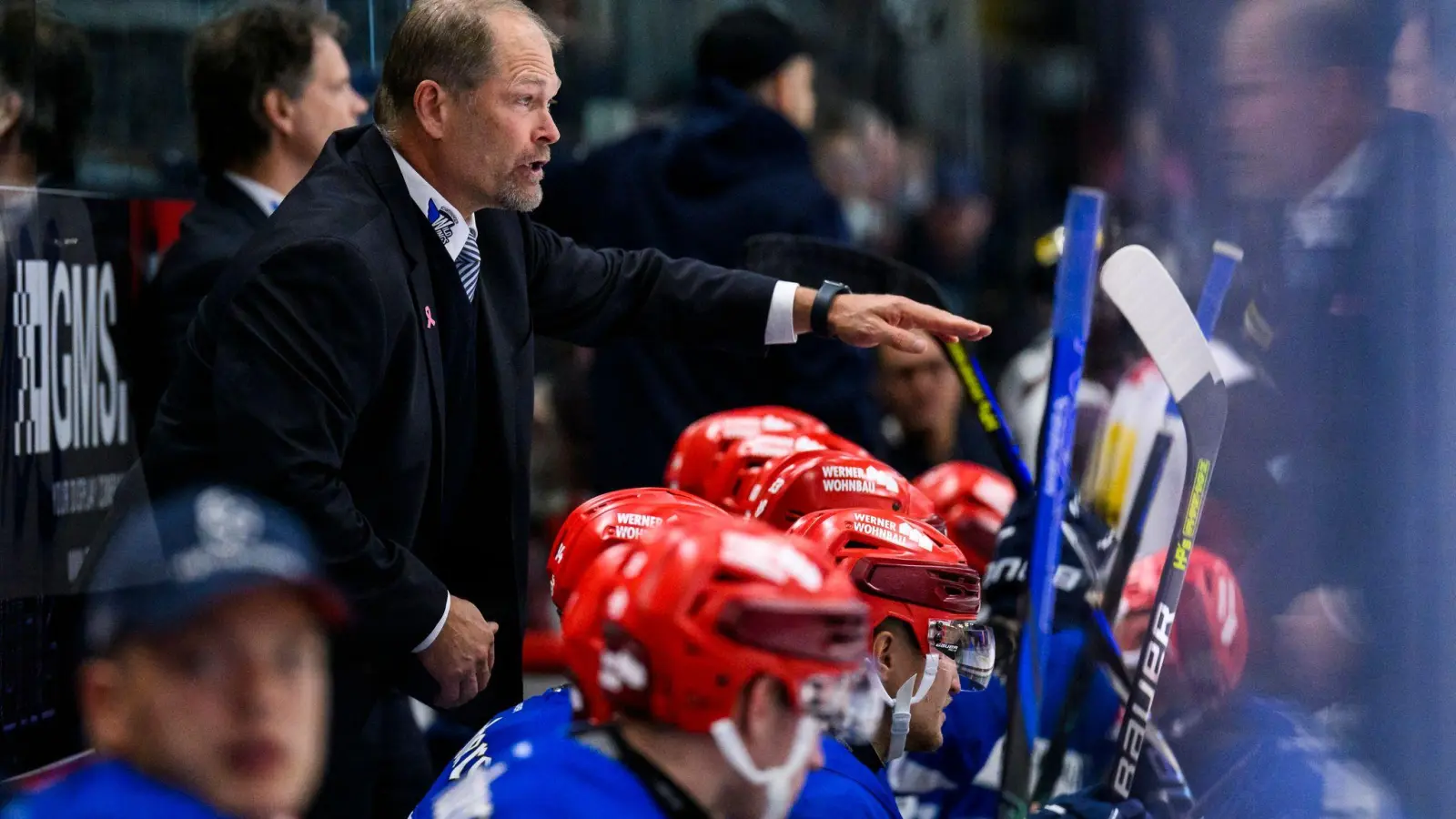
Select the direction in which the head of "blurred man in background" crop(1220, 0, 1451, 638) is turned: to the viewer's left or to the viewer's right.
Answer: to the viewer's left

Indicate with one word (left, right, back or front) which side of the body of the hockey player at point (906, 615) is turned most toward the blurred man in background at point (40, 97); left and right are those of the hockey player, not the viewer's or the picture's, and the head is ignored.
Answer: back

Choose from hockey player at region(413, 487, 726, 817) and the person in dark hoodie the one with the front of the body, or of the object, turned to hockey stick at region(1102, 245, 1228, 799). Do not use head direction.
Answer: the hockey player

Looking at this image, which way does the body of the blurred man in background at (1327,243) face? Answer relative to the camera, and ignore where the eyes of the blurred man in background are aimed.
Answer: to the viewer's left

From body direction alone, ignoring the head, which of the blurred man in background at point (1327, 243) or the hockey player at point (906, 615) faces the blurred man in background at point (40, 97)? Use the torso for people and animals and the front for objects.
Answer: the blurred man in background at point (1327, 243)

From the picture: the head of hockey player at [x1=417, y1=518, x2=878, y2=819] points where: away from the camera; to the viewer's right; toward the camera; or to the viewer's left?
to the viewer's right

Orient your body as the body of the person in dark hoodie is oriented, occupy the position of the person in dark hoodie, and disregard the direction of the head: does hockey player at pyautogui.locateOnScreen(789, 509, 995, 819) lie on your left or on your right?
on your right

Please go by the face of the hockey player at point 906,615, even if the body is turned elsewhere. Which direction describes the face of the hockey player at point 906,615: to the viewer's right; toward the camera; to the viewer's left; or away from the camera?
to the viewer's right

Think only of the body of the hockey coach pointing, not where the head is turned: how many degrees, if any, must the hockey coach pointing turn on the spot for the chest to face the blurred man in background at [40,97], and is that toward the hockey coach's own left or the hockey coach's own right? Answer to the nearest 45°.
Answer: approximately 180°
